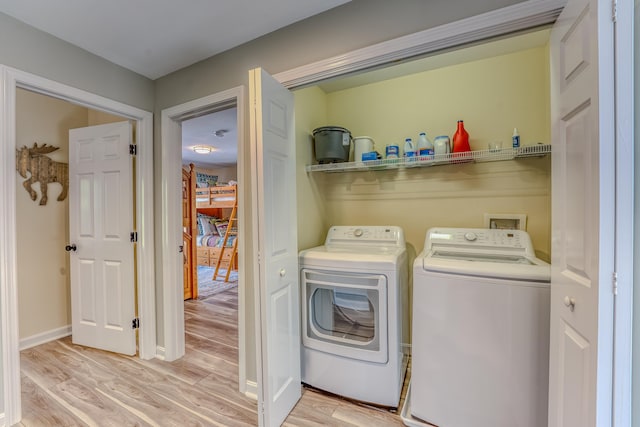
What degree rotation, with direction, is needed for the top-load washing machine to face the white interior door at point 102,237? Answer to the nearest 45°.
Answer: approximately 90° to its right

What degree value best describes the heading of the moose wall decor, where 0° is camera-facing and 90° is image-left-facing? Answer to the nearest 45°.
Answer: approximately 90°

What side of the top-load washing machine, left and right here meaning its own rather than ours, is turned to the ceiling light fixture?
right

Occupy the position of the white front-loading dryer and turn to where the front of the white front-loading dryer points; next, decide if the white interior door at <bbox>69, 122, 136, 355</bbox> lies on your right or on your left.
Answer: on your right

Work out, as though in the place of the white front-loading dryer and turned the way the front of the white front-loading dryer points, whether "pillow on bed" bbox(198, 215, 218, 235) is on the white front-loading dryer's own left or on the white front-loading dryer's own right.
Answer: on the white front-loading dryer's own right

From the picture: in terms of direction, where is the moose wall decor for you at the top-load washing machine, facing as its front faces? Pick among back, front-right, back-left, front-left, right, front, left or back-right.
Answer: right

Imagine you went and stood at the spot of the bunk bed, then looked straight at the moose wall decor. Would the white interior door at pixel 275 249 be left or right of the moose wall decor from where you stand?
left

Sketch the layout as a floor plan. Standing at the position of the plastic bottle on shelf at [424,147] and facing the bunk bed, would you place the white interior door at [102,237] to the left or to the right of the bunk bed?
left

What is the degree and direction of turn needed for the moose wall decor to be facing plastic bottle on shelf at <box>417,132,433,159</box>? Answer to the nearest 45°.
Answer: approximately 135° to its left
